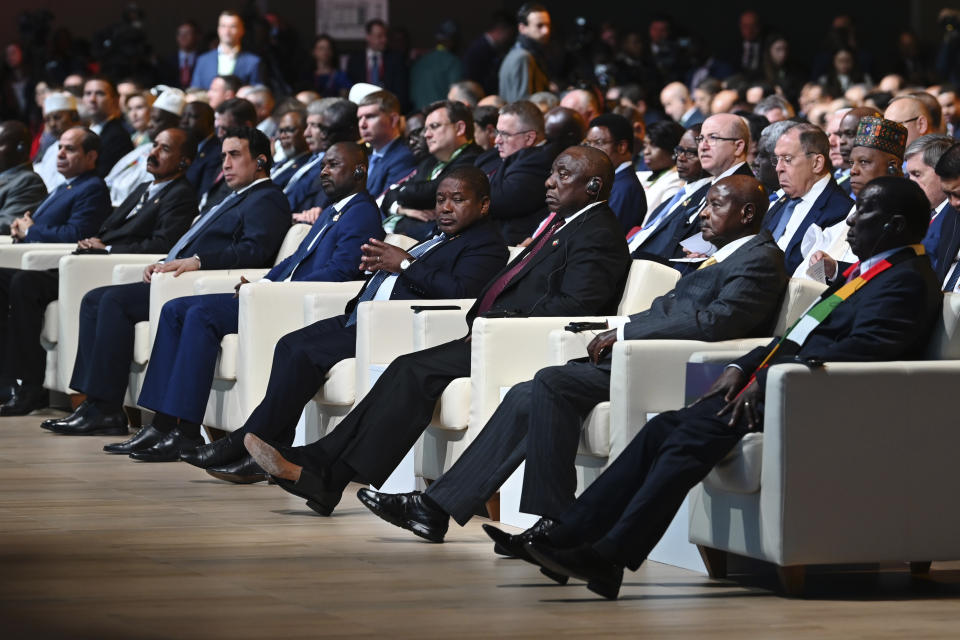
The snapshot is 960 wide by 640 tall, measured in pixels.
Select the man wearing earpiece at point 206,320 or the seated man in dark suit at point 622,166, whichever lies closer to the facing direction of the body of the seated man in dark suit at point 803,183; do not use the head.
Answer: the man wearing earpiece

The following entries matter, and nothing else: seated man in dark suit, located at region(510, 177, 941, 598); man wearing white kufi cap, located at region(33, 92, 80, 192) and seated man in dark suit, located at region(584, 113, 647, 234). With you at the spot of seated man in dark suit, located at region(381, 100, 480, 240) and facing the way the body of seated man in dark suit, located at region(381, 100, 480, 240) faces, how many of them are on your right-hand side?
1

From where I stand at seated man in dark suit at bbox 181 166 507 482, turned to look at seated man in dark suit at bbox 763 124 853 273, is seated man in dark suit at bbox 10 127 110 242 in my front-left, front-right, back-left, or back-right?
back-left
